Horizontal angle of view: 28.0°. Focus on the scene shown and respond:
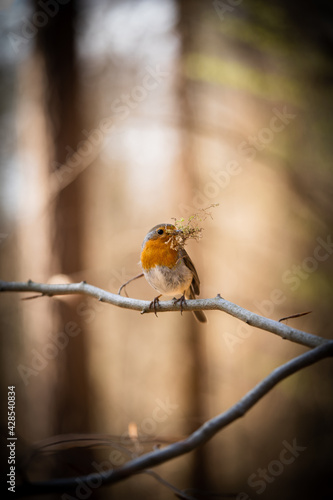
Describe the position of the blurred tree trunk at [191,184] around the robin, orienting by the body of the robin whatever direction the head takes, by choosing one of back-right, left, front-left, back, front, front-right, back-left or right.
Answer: back-right

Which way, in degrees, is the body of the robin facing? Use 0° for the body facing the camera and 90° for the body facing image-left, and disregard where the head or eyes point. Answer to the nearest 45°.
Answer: approximately 45°

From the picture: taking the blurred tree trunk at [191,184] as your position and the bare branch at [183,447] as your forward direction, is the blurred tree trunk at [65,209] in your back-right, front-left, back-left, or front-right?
front-right

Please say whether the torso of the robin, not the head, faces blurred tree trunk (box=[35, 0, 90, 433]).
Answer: no
